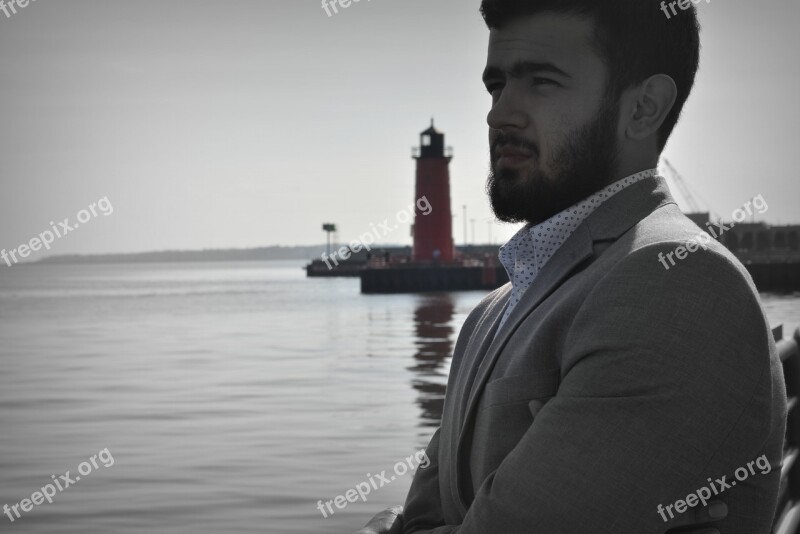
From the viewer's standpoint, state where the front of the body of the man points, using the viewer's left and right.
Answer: facing the viewer and to the left of the viewer
